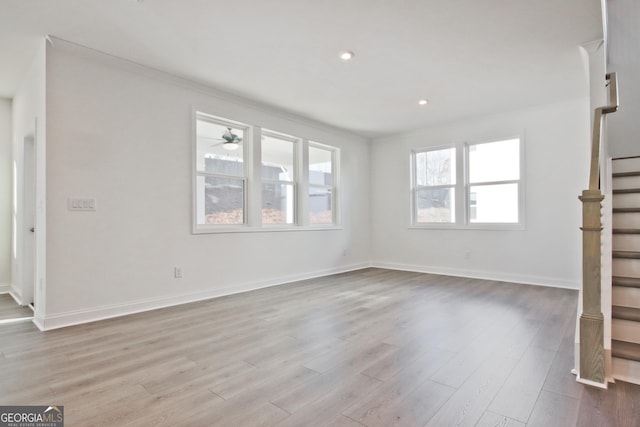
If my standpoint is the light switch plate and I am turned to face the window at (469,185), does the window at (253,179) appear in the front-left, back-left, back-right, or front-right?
front-left

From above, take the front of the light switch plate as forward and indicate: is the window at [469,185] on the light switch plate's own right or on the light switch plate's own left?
on the light switch plate's own left

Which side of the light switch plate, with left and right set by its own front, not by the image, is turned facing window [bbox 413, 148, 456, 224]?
left

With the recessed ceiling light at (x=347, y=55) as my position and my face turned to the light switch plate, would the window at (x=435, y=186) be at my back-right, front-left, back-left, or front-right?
back-right

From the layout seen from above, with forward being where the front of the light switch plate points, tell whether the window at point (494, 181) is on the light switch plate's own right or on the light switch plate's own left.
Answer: on the light switch plate's own left

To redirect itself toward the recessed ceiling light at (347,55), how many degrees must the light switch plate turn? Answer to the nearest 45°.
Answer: approximately 45° to its left
